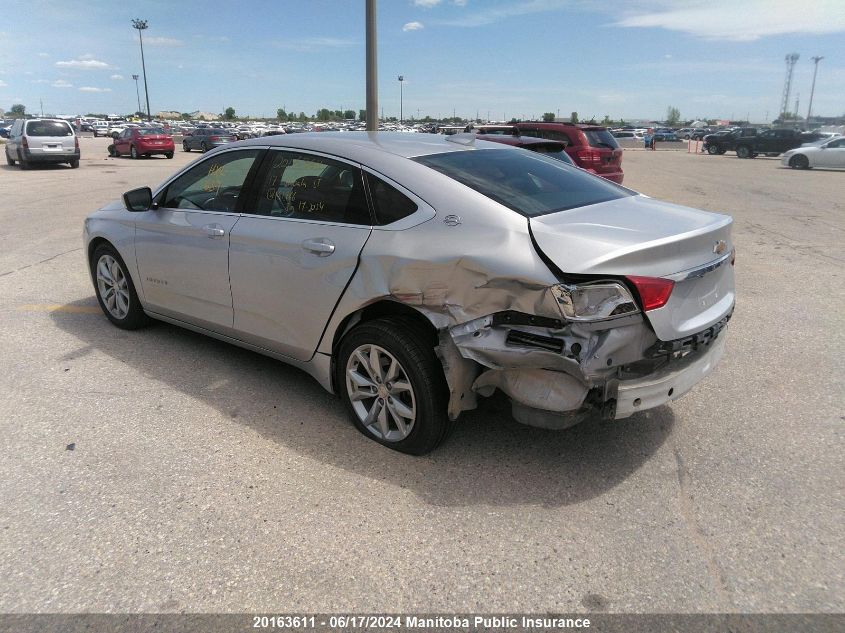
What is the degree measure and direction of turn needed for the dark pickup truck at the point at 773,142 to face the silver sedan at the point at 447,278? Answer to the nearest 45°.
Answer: approximately 90° to its left

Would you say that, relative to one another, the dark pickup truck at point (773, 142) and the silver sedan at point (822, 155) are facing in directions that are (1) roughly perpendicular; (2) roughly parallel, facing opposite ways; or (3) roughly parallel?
roughly parallel

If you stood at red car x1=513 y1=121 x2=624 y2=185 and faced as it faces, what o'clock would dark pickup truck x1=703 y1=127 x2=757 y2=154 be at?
The dark pickup truck is roughly at 2 o'clock from the red car.

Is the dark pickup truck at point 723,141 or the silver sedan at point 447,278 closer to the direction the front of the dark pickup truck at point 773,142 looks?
the dark pickup truck

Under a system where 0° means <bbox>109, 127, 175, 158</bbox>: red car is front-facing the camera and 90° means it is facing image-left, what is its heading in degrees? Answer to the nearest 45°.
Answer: approximately 135°

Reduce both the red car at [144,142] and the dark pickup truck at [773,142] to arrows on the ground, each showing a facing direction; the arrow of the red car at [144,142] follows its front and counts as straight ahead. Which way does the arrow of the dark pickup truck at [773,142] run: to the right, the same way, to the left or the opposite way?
the same way

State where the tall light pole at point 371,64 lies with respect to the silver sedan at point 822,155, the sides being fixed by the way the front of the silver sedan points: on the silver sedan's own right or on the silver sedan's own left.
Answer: on the silver sedan's own left

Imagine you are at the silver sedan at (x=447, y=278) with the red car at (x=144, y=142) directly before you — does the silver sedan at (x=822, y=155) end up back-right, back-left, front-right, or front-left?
front-right

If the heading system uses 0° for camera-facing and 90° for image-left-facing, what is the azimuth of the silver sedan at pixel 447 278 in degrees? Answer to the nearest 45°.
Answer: approximately 135°

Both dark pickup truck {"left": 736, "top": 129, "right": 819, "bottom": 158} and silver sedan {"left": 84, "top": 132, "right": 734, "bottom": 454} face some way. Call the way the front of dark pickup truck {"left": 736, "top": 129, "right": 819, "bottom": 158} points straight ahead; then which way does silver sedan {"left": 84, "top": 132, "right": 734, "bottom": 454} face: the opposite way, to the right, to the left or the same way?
the same way

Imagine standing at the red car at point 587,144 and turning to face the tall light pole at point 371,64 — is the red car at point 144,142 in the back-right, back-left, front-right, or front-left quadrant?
front-right

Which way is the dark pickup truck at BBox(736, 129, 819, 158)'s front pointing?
to the viewer's left

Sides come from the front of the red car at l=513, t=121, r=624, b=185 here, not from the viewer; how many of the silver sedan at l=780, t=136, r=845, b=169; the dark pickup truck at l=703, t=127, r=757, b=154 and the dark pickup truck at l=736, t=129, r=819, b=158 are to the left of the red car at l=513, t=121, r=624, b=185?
0

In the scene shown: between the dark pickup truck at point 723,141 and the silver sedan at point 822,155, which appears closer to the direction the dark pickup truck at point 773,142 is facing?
the dark pickup truck
